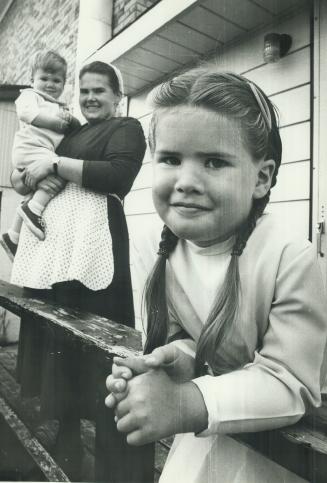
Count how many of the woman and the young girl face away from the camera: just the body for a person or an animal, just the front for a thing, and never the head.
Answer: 0

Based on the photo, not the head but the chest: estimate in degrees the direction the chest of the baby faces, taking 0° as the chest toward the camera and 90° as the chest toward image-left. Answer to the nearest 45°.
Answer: approximately 315°

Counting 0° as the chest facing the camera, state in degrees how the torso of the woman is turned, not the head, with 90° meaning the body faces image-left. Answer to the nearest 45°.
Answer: approximately 45°
